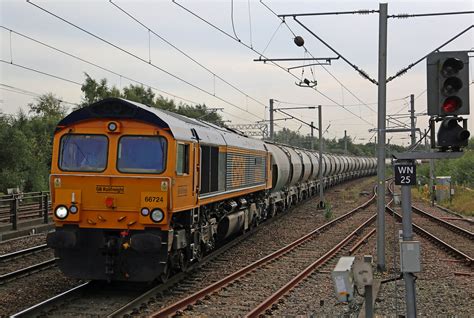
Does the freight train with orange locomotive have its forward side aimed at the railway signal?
no

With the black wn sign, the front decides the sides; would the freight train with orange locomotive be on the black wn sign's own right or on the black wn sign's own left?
on the black wn sign's own right

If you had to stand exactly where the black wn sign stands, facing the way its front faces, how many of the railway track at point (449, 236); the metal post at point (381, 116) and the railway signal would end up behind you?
2

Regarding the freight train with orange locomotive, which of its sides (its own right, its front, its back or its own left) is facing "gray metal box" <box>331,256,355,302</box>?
left

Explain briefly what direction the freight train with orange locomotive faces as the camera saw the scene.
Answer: facing the viewer and to the left of the viewer

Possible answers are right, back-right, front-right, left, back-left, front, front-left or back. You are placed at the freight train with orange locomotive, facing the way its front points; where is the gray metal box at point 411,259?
left

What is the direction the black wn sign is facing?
toward the camera

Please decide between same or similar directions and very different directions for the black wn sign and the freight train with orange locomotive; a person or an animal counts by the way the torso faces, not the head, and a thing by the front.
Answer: same or similar directions

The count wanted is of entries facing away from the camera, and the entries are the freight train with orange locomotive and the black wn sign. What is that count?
0

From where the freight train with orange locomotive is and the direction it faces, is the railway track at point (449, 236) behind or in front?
behind

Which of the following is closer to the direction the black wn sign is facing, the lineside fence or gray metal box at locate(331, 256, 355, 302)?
the gray metal box

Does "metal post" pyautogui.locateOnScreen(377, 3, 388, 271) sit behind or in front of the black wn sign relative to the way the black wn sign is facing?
behind

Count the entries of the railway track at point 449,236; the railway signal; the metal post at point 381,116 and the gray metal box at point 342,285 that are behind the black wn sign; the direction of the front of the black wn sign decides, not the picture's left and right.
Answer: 2
